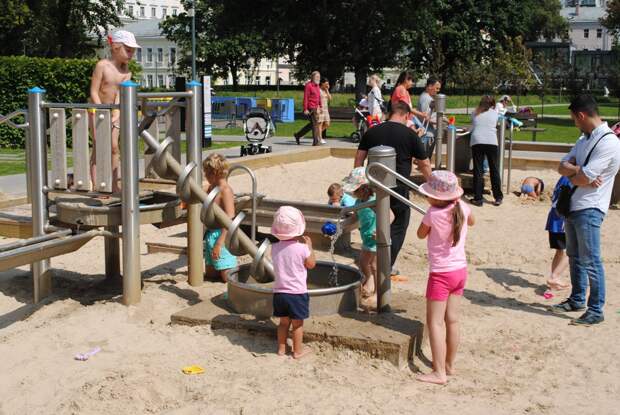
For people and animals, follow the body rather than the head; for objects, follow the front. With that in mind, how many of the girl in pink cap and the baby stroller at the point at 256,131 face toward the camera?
1

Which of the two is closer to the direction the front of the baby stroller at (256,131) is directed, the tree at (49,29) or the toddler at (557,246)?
the toddler

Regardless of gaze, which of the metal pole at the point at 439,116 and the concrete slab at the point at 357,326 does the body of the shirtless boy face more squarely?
the concrete slab

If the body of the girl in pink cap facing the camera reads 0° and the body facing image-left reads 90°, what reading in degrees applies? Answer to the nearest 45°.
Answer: approximately 135°

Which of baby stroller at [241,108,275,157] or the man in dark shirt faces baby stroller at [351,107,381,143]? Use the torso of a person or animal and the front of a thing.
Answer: the man in dark shirt

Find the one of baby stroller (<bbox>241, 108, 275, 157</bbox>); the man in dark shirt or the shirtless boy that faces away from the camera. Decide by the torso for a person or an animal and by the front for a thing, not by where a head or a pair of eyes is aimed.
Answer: the man in dark shirt

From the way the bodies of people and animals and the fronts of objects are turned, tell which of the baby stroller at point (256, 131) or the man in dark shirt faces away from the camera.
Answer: the man in dark shirt

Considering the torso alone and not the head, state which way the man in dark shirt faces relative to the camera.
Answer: away from the camera

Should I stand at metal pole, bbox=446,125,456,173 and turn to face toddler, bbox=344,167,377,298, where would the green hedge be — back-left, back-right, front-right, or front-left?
back-right

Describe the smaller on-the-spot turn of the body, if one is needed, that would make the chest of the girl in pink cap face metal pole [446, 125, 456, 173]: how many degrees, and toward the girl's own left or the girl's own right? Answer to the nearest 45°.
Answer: approximately 45° to the girl's own right

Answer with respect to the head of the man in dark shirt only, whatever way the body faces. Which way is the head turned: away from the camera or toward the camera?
away from the camera

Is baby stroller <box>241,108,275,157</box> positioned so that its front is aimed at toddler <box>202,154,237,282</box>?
yes
